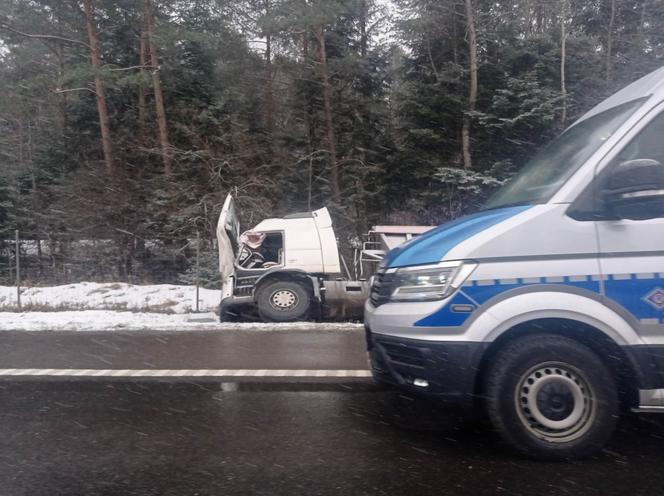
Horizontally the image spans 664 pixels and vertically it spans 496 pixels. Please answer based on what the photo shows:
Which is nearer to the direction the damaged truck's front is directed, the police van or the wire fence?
the wire fence

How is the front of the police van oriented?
to the viewer's left

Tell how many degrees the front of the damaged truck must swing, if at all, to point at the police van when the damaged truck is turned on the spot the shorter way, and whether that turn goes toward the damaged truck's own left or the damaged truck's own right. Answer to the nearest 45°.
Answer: approximately 90° to the damaged truck's own left

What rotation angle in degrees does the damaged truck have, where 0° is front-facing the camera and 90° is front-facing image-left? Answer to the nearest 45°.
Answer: approximately 90°

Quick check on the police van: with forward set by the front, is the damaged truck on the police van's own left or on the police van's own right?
on the police van's own right

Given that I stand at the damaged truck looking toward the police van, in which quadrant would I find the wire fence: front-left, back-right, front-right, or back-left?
back-right

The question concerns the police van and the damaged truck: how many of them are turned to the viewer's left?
2
